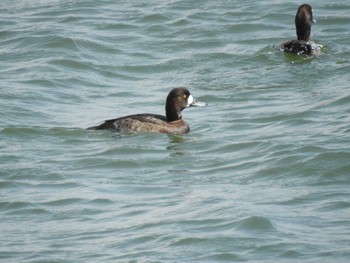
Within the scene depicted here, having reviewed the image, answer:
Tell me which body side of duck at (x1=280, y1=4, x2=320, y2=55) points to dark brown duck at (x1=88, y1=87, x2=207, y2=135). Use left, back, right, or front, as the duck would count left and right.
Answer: back

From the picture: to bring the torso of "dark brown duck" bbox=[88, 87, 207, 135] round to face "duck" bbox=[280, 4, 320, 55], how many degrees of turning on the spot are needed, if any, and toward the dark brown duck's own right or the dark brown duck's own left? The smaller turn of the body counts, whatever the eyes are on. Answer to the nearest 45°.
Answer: approximately 45° to the dark brown duck's own left

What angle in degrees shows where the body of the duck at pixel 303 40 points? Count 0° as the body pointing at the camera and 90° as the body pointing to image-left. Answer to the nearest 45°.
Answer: approximately 225°

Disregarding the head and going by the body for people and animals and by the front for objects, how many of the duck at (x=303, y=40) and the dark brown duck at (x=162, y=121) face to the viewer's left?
0

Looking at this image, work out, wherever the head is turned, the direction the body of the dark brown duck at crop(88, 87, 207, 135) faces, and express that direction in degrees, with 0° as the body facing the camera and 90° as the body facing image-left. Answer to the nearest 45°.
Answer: approximately 270°
